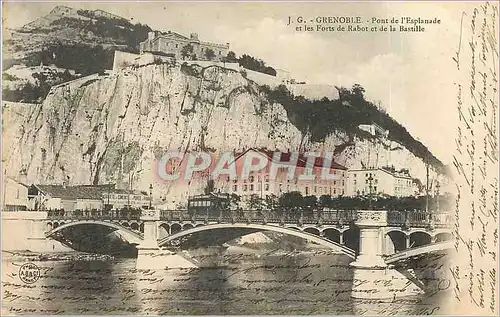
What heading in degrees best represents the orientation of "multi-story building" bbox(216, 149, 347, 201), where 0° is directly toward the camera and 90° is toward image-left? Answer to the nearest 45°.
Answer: approximately 0°

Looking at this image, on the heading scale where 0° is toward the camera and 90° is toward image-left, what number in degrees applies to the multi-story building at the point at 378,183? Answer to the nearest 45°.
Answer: approximately 0°

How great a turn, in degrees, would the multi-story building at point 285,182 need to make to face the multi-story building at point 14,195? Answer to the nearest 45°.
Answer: approximately 90° to its right

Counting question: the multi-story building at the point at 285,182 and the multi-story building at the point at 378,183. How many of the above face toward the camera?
2
